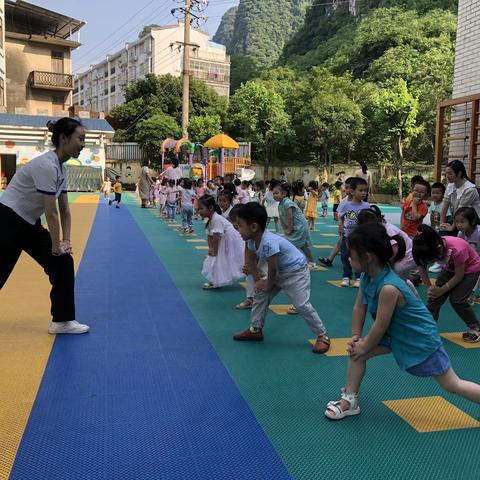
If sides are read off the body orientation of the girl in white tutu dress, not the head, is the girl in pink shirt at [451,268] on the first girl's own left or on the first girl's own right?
on the first girl's own left

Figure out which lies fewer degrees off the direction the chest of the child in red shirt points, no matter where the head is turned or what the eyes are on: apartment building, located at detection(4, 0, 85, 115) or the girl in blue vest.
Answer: the girl in blue vest

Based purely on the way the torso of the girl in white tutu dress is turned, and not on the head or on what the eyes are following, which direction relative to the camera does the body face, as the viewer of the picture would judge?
to the viewer's left

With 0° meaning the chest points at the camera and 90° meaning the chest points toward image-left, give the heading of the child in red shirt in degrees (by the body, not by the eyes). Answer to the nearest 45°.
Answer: approximately 45°

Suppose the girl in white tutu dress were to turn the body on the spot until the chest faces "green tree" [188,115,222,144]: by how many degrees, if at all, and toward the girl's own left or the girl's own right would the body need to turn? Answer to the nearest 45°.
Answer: approximately 90° to the girl's own right

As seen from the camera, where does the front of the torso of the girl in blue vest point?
to the viewer's left

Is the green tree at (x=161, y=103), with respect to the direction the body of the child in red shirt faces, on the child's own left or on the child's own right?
on the child's own right

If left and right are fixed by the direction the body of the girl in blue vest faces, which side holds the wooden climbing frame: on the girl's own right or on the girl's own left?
on the girl's own right

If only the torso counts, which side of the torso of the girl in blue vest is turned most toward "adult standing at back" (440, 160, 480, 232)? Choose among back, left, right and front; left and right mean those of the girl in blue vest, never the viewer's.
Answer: right

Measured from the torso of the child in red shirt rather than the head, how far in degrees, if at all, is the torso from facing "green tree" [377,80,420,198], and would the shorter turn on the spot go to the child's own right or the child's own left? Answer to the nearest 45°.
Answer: approximately 135° to the child's own right

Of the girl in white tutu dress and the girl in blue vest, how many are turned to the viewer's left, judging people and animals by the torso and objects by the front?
2

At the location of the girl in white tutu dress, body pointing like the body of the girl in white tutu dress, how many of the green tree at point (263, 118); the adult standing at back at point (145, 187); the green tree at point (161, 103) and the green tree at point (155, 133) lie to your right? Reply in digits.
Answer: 4
